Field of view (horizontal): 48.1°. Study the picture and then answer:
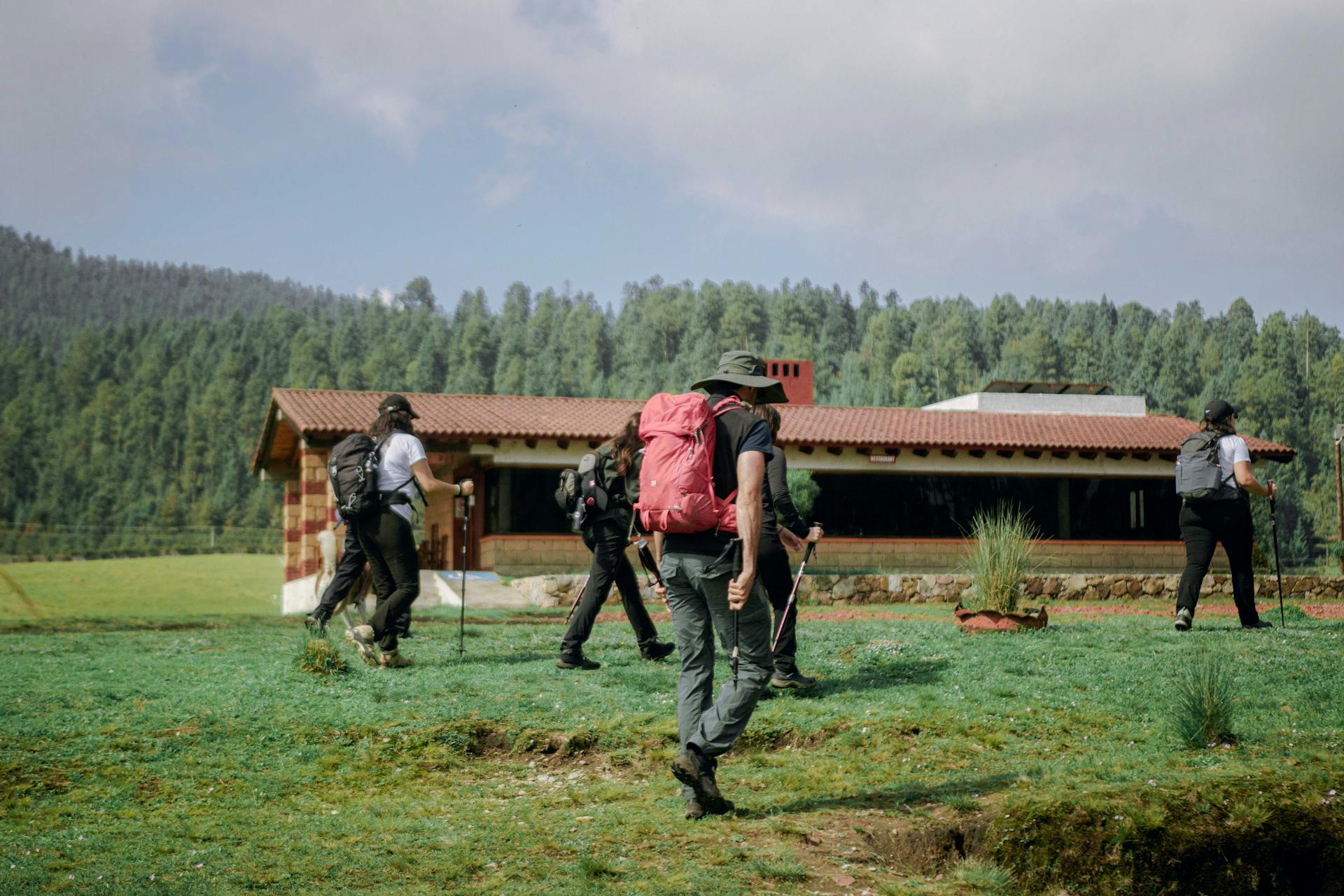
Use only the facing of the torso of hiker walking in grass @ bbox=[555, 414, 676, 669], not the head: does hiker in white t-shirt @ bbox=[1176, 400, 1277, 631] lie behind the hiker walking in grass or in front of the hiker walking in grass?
in front

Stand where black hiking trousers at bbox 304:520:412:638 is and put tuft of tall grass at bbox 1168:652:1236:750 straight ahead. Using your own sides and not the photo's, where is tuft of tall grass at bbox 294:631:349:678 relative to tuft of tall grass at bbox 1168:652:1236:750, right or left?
right

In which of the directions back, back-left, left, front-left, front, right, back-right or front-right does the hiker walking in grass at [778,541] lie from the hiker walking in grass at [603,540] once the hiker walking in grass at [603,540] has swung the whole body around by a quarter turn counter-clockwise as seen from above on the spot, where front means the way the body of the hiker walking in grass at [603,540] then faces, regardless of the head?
back-right

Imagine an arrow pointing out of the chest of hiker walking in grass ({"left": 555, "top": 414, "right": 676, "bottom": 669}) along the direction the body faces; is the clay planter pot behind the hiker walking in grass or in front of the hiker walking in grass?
in front

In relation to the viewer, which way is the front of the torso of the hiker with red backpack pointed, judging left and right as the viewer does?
facing away from the viewer and to the right of the viewer

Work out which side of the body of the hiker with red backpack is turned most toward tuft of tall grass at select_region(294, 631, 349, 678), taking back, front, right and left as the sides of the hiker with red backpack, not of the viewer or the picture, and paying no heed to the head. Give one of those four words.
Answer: left

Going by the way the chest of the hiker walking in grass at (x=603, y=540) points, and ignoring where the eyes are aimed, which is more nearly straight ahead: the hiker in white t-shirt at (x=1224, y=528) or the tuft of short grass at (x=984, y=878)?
the hiker in white t-shirt
